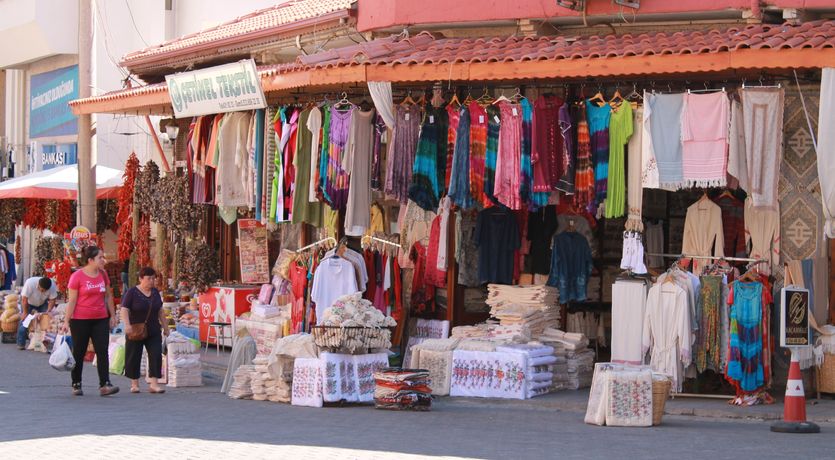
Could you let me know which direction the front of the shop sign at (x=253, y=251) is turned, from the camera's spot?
facing the viewer

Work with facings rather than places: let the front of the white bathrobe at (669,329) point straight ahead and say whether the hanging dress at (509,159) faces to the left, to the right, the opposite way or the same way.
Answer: the same way

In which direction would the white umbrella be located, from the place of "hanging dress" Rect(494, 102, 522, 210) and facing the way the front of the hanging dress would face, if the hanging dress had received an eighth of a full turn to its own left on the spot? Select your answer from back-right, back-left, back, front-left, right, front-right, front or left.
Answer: back

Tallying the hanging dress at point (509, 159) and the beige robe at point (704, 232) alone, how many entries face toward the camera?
2

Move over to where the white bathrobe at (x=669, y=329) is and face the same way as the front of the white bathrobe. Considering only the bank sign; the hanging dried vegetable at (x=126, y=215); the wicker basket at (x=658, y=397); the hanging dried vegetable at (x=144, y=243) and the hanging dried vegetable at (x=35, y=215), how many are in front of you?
1

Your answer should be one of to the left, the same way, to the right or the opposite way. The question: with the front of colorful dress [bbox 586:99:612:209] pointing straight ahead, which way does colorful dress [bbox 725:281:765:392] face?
the same way

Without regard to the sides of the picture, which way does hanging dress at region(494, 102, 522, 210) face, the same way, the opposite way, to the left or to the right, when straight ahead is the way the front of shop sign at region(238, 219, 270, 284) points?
the same way

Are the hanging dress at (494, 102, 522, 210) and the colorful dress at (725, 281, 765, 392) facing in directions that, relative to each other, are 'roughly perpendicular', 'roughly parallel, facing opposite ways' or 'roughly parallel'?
roughly parallel

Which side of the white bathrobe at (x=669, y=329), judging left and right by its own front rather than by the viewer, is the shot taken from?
front

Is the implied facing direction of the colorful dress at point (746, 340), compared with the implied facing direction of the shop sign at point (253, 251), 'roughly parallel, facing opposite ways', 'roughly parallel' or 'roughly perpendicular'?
roughly parallel

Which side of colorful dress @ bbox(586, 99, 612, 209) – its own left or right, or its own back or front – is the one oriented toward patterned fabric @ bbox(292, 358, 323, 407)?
right

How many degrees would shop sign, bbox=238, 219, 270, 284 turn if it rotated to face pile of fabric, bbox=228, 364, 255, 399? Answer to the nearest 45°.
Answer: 0° — it already faces it

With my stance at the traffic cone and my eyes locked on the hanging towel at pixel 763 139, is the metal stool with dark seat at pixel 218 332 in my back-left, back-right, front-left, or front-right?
front-left

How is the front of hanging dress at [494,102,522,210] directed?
toward the camera

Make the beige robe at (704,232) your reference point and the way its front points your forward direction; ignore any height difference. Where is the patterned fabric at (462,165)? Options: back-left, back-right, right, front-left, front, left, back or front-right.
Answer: right

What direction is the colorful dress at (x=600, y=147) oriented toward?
toward the camera

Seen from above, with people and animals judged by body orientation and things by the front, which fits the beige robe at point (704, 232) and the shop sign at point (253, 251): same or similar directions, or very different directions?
same or similar directions

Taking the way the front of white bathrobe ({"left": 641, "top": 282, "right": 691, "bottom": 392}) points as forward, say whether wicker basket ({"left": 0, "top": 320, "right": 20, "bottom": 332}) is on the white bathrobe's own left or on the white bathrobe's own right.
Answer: on the white bathrobe's own right
